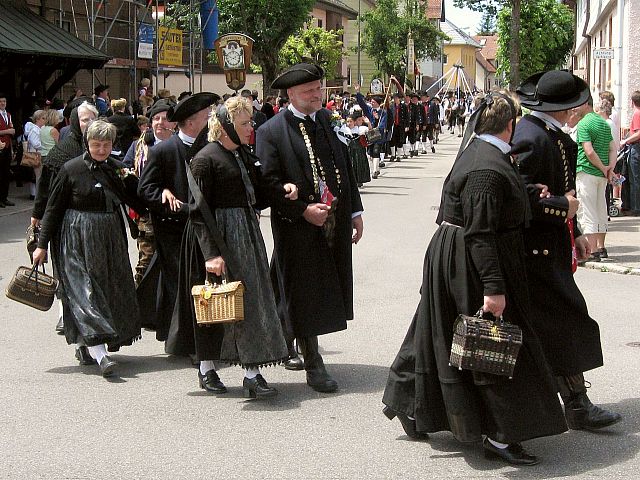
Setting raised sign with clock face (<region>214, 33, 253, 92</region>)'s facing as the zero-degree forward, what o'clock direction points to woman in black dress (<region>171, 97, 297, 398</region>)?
The woman in black dress is roughly at 12 o'clock from the raised sign with clock face.

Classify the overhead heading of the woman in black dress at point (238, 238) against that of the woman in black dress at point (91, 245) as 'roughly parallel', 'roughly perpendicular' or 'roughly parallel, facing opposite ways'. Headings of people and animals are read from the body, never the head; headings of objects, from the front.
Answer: roughly parallel

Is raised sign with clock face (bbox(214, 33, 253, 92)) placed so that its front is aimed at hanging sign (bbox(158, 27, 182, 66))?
no

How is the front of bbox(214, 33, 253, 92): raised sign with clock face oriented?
toward the camera

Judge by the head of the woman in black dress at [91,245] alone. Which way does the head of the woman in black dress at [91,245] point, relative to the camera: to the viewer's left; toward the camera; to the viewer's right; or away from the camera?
toward the camera

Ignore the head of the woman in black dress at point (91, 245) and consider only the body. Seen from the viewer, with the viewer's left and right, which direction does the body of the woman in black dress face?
facing the viewer and to the right of the viewer
